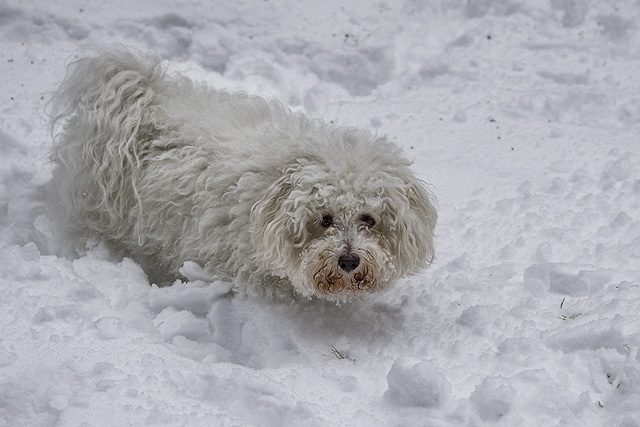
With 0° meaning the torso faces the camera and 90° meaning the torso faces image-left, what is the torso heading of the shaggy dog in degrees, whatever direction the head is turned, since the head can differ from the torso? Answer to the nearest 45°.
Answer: approximately 315°
